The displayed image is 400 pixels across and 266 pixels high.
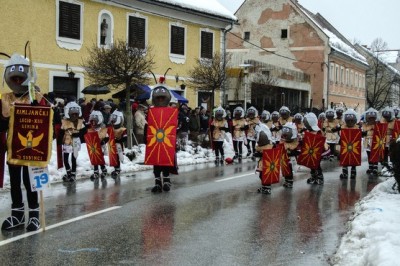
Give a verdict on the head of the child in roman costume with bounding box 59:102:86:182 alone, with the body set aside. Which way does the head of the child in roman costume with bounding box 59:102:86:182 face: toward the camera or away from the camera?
toward the camera

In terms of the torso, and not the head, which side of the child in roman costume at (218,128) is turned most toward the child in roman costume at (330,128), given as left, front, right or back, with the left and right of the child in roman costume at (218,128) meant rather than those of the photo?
left

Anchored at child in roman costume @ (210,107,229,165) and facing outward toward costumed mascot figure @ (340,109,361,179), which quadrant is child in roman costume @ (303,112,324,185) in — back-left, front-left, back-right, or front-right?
front-right

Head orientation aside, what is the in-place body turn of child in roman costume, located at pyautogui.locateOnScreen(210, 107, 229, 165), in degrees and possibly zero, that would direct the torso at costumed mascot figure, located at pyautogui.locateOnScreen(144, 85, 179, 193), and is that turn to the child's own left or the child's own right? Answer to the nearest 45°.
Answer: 0° — they already face them

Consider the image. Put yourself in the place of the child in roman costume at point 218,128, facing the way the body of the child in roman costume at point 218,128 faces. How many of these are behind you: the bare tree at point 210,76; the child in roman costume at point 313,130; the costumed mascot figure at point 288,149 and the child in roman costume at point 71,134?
1

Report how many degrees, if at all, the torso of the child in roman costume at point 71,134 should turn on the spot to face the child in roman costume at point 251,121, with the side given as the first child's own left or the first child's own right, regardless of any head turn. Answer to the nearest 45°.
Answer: approximately 135° to the first child's own left

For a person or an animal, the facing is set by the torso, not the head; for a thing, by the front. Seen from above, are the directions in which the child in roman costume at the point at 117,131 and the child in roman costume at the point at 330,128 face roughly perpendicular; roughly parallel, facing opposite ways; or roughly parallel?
roughly parallel

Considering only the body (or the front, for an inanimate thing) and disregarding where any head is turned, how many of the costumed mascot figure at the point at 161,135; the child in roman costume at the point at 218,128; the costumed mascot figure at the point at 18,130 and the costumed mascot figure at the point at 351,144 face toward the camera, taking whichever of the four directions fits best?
4

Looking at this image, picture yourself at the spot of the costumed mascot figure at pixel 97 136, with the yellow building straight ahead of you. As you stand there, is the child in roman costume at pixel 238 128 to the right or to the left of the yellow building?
right

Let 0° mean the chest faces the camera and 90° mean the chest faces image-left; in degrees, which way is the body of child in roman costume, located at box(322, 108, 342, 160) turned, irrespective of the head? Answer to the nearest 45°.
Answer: approximately 0°

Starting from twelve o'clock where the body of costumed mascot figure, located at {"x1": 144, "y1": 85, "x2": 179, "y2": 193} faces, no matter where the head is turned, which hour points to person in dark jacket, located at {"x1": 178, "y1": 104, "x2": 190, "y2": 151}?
The person in dark jacket is roughly at 6 o'clock from the costumed mascot figure.

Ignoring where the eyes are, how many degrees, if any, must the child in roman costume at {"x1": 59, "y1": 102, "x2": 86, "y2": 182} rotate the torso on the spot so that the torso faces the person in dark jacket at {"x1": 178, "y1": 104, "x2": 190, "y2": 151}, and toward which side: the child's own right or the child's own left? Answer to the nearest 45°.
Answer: approximately 135° to the child's own left

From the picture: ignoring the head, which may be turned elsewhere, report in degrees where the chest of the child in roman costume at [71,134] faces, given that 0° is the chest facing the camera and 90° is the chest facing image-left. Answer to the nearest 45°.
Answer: approximately 0°

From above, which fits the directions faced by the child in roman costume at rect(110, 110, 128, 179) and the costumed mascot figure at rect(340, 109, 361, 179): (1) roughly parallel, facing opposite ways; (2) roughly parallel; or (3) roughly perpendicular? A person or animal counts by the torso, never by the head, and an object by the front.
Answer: roughly parallel

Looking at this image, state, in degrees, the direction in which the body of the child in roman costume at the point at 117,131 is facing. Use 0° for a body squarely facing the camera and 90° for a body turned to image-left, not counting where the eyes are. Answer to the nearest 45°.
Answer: approximately 45°

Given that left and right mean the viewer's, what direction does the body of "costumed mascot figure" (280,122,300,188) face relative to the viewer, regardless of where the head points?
facing the viewer and to the left of the viewer

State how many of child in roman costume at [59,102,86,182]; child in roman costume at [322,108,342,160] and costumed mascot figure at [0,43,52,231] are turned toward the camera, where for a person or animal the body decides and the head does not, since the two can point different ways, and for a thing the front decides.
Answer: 3

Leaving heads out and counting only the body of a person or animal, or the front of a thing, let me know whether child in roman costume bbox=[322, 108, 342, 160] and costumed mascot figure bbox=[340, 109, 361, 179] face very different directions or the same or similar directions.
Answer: same or similar directions

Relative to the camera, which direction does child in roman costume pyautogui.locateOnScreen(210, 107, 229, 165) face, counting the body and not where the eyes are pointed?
toward the camera

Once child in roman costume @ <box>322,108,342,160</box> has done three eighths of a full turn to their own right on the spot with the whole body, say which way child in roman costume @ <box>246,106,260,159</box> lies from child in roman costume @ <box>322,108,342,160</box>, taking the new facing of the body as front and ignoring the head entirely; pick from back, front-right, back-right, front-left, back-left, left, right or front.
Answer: front-left

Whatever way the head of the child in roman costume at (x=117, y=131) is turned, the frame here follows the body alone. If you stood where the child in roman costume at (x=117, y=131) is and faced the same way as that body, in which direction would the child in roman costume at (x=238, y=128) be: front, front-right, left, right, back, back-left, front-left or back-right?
back
